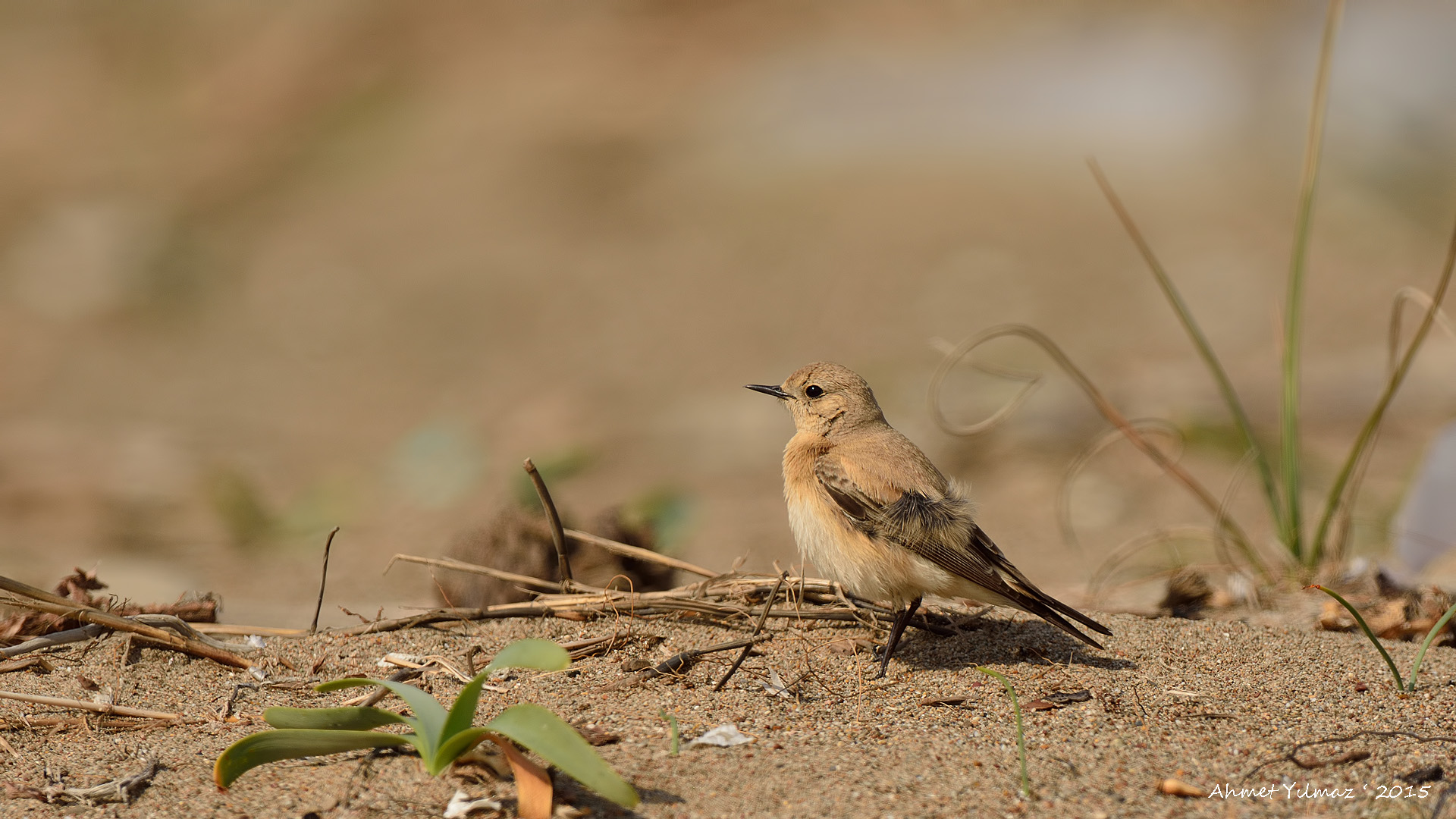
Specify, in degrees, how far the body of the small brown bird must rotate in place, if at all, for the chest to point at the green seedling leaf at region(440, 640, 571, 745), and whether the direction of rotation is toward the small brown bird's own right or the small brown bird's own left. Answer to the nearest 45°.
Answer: approximately 45° to the small brown bird's own left

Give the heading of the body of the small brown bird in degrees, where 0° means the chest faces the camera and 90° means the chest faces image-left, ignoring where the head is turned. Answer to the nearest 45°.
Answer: approximately 90°

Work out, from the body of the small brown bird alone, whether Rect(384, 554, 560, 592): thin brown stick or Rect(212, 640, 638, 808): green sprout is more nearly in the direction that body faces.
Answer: the thin brown stick

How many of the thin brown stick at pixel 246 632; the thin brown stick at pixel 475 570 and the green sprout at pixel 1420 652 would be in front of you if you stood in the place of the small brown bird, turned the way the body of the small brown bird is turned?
2

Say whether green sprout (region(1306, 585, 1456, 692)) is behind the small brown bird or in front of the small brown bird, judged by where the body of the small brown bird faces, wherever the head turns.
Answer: behind

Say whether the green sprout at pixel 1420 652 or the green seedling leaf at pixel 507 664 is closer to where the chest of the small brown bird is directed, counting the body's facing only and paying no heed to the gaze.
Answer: the green seedling leaf

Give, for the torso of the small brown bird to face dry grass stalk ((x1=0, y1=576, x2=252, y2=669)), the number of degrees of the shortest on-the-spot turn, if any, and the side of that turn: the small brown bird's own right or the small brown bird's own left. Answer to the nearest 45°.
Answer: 0° — it already faces it
